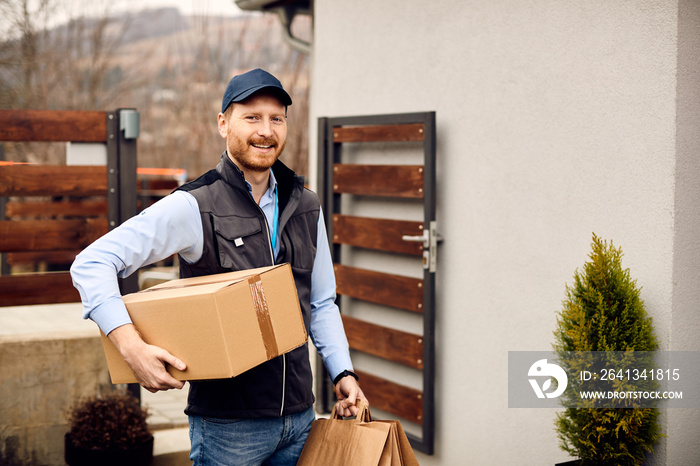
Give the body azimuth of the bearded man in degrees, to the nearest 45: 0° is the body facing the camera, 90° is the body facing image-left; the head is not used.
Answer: approximately 315°

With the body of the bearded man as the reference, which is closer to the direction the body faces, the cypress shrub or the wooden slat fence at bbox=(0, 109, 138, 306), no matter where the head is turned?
the cypress shrub

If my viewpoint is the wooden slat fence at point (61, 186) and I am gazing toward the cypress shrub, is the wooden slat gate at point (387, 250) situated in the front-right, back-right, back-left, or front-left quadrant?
front-left

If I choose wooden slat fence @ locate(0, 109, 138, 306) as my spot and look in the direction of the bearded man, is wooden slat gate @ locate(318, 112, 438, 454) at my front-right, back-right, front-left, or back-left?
front-left

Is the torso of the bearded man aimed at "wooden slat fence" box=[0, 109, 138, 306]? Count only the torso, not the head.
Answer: no

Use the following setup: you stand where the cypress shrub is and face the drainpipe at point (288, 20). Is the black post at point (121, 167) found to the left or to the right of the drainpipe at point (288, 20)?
left

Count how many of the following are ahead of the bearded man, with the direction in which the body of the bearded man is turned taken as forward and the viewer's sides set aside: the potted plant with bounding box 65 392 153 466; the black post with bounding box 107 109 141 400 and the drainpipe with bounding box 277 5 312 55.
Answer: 0

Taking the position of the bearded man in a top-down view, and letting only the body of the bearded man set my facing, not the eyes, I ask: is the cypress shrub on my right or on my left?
on my left

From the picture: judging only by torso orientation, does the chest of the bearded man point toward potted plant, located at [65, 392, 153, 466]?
no

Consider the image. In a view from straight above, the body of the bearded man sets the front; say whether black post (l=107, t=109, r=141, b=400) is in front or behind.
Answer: behind

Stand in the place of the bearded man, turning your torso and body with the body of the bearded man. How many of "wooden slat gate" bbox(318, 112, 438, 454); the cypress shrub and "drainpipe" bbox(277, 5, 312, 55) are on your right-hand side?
0

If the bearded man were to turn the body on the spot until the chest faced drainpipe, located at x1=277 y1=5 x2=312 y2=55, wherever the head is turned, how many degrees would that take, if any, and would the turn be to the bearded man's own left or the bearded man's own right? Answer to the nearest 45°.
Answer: approximately 135° to the bearded man's own left

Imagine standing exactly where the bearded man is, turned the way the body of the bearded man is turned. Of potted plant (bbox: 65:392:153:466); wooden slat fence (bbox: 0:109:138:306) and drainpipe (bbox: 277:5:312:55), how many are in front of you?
0
